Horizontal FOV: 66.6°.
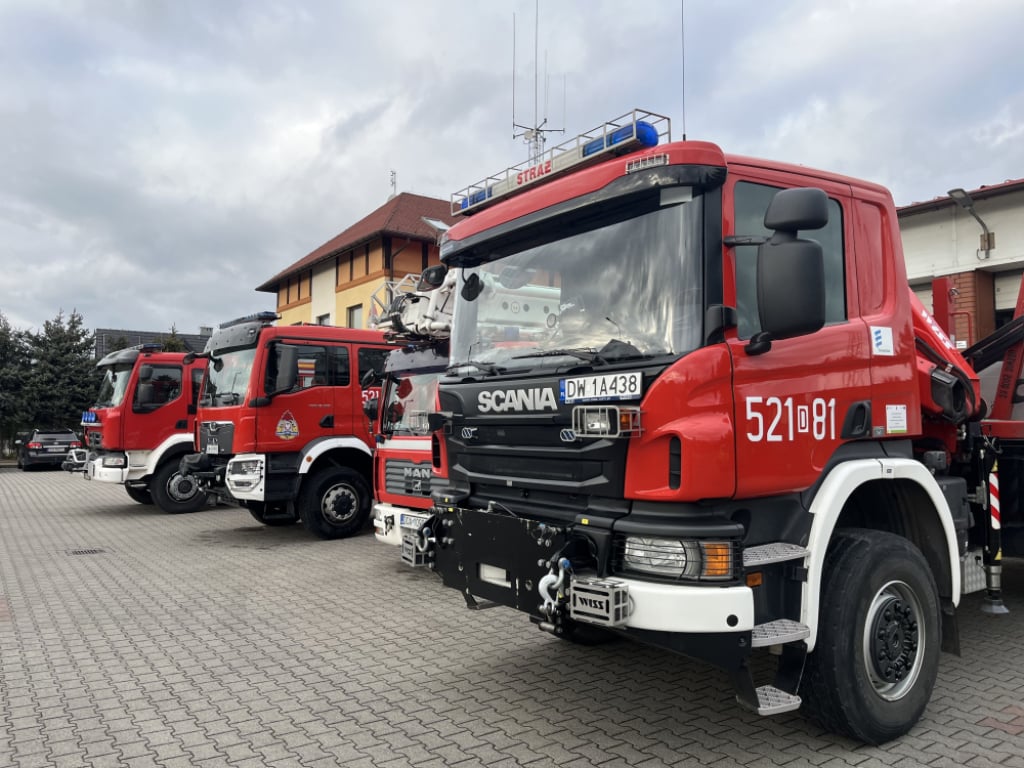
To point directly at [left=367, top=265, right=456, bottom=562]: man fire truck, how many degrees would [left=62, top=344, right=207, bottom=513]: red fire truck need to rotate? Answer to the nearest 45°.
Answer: approximately 45° to its left

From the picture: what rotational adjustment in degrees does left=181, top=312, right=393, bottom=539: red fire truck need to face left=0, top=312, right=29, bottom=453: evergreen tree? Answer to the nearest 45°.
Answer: approximately 90° to its right

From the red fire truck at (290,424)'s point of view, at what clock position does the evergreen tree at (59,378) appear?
The evergreen tree is roughly at 4 o'clock from the red fire truck.

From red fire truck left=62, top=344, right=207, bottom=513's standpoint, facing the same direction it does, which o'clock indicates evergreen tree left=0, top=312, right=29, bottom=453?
The evergreen tree is roughly at 4 o'clock from the red fire truck.

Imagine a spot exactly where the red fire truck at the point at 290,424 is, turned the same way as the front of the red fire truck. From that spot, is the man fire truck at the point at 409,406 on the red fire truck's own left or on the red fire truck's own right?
on the red fire truck's own left

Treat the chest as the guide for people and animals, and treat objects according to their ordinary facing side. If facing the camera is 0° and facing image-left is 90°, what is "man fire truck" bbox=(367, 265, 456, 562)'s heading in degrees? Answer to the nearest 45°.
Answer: approximately 45°

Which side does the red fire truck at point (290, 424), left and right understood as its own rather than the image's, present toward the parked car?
right

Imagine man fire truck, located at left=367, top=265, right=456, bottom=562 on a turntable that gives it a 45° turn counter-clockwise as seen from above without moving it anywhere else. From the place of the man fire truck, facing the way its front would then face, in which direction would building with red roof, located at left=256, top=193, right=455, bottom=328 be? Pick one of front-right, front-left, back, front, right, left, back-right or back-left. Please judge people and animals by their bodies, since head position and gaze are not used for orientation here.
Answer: back

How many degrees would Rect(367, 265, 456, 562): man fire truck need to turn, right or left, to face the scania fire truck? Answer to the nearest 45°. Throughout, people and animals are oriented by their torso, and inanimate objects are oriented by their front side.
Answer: approximately 45° to its left

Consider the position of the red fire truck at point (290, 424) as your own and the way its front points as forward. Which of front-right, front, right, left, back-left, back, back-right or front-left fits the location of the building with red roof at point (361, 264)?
back-right
